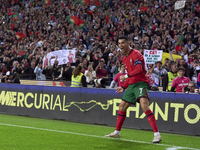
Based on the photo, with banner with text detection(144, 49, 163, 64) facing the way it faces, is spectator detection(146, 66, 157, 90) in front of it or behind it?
in front

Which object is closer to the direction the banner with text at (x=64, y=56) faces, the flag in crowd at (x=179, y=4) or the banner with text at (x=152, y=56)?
the banner with text

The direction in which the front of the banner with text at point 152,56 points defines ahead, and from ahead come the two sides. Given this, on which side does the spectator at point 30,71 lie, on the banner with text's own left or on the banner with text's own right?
on the banner with text's own right

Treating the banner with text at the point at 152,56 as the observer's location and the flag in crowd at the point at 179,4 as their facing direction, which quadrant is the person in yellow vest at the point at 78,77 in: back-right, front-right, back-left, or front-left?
back-left

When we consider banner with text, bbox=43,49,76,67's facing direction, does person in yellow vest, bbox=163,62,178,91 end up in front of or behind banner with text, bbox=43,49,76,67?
in front

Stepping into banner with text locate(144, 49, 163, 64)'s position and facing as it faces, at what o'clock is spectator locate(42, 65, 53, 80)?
The spectator is roughly at 4 o'clock from the banner with text.

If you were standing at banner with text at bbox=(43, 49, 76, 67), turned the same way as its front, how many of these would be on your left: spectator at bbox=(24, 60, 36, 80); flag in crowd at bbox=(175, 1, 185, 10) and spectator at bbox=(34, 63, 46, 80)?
1

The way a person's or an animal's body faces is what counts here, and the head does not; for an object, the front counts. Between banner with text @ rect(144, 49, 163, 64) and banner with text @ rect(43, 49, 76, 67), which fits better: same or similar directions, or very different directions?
same or similar directions

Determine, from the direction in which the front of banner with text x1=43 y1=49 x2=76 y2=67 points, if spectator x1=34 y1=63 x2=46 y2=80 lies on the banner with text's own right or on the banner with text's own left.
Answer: on the banner with text's own right

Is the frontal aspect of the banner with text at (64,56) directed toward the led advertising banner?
yes

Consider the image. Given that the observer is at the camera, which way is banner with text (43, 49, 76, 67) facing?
facing the viewer

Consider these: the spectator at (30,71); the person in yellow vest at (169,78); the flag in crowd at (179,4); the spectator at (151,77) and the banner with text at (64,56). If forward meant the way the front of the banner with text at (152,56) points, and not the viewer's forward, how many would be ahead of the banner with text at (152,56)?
2

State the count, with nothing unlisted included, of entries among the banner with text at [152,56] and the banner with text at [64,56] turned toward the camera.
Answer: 2

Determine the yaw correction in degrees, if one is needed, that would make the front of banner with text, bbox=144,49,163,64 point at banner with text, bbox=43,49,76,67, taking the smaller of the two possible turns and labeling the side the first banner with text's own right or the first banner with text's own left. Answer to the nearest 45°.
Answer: approximately 135° to the first banner with text's own right

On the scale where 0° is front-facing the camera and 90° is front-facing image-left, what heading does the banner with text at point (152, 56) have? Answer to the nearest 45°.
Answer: approximately 0°

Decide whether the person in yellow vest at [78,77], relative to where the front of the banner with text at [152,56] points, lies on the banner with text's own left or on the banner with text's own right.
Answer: on the banner with text's own right
